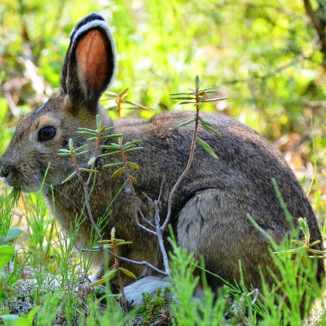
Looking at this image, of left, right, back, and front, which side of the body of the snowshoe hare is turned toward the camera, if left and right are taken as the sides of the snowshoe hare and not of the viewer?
left
